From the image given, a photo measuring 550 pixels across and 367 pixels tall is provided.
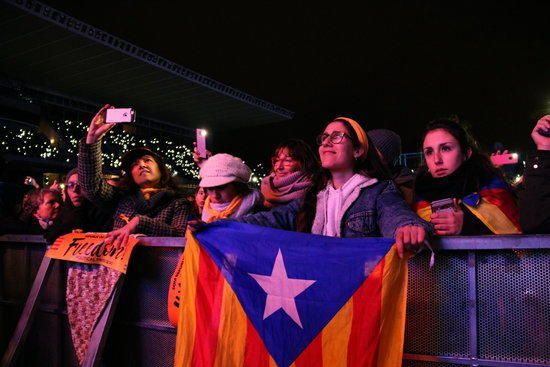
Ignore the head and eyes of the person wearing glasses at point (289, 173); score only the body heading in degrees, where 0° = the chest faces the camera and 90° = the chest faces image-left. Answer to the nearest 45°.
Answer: approximately 45°

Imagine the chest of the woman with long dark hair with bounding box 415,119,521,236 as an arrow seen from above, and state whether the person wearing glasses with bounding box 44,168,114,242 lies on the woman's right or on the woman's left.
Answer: on the woman's right

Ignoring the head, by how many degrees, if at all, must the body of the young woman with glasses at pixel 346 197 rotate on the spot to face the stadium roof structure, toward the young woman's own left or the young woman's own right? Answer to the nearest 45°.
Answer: approximately 90° to the young woman's own right

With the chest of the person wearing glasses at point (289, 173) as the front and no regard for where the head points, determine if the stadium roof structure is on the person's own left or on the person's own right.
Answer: on the person's own right

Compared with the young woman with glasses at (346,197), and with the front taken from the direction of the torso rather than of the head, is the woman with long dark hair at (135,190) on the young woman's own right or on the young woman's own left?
on the young woman's own right

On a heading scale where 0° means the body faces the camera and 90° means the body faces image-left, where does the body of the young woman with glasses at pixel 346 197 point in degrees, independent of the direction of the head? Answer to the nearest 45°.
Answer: approximately 45°

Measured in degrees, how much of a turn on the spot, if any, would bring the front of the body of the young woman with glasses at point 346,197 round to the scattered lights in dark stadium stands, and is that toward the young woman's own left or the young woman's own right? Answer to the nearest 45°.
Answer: approximately 90° to the young woman's own right

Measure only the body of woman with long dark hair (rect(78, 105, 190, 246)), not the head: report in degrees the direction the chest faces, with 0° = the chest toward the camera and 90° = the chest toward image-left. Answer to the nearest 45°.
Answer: approximately 45°
